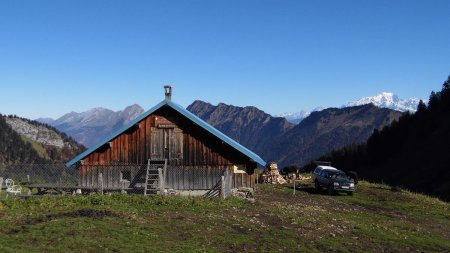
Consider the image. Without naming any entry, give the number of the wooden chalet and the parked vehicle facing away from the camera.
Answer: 0

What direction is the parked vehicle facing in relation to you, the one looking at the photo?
facing the viewer and to the right of the viewer

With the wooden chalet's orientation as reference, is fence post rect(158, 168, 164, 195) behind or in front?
in front

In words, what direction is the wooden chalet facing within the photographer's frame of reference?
facing the viewer

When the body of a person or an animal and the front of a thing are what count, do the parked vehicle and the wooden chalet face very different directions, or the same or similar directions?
same or similar directions

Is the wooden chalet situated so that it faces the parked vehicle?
no

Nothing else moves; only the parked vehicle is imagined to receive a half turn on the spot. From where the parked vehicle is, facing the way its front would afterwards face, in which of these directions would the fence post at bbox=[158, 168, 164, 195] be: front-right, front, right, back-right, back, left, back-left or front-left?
left

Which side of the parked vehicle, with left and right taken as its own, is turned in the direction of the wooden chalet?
right
